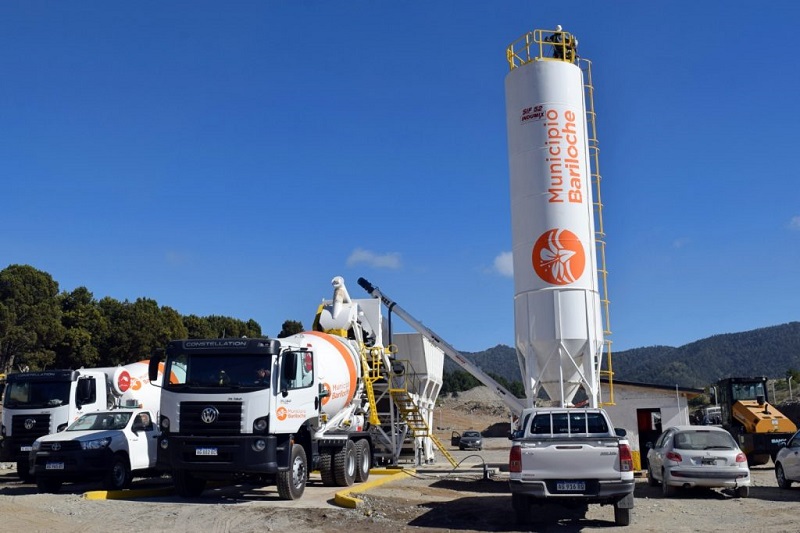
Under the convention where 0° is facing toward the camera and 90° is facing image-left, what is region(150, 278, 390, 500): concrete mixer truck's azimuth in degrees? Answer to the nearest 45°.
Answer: approximately 45°

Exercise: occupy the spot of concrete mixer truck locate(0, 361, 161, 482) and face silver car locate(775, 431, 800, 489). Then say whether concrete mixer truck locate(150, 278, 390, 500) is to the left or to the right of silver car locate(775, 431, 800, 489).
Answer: right

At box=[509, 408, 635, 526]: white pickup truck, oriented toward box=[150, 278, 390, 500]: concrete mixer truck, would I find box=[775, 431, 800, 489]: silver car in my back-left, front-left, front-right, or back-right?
back-right

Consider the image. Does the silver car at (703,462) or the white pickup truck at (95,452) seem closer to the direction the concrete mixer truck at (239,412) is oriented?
the white pickup truck

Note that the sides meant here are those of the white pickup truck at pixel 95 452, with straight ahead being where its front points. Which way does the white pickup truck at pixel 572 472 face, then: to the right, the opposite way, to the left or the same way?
the opposite way

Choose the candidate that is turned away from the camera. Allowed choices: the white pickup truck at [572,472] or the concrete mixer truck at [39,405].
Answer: the white pickup truck

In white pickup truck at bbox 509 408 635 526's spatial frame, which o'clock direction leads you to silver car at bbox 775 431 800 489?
The silver car is roughly at 1 o'clock from the white pickup truck.

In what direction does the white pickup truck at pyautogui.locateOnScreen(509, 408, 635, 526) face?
away from the camera

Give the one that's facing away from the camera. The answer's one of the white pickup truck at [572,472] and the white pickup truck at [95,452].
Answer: the white pickup truck at [572,472]
